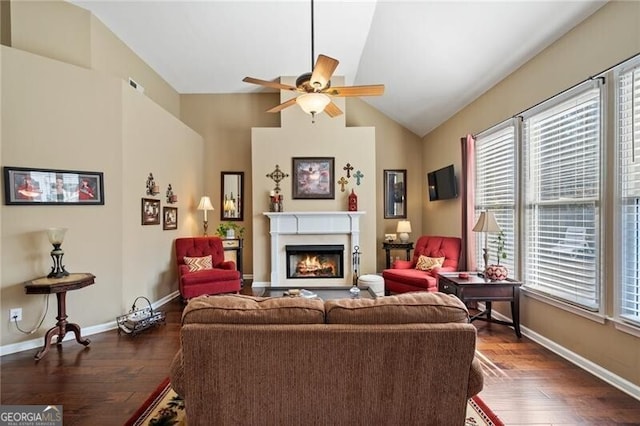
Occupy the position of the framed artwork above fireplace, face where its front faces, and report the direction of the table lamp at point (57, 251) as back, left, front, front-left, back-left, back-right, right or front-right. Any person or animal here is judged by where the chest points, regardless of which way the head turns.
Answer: front-right

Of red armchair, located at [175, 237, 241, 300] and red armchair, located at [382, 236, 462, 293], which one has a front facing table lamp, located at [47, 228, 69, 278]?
red armchair, located at [382, 236, 462, 293]

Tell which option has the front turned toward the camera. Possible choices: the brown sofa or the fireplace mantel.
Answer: the fireplace mantel

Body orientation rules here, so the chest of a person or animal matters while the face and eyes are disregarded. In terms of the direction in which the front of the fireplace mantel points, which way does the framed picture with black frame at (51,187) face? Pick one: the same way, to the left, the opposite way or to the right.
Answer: to the left

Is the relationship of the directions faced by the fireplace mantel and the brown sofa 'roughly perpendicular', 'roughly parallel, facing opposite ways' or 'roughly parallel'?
roughly parallel, facing opposite ways

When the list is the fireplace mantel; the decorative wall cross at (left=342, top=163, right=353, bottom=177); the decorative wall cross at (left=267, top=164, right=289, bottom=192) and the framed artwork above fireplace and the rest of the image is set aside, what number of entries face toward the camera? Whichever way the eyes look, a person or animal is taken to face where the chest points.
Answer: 4

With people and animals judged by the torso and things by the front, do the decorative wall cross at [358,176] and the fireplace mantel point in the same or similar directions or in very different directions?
same or similar directions

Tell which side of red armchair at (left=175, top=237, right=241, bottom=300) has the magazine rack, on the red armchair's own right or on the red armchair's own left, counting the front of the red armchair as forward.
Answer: on the red armchair's own right

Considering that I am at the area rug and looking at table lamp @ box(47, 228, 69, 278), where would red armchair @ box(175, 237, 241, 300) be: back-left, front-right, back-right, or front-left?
front-right

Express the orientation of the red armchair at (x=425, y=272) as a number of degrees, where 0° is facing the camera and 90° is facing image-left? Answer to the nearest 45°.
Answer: approximately 45°

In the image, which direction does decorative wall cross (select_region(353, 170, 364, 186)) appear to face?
toward the camera

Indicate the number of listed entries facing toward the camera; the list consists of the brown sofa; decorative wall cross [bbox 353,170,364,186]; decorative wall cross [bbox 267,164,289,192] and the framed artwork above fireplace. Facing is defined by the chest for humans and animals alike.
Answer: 3

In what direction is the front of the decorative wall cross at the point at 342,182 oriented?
toward the camera

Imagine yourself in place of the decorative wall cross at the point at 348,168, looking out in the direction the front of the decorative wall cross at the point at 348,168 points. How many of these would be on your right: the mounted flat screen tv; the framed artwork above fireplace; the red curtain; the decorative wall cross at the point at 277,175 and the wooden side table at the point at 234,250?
3

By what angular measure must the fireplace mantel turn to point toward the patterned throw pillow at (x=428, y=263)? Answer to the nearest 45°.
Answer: approximately 45° to its left

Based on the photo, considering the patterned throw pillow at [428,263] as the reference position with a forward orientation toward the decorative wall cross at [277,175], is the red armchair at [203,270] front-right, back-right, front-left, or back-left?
front-left
